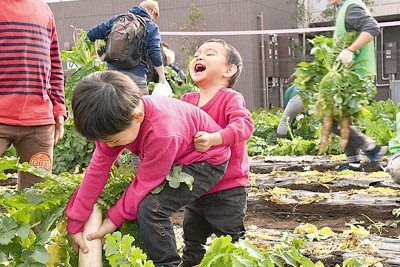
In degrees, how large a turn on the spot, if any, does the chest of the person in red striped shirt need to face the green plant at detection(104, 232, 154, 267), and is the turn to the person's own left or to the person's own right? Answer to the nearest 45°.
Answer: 0° — they already face it

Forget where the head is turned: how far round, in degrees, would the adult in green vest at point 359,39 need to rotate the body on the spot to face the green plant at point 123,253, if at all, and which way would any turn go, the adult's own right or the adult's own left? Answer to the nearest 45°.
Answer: approximately 90° to the adult's own left

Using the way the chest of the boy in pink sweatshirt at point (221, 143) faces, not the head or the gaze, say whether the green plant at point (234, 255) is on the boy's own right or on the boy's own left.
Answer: on the boy's own left

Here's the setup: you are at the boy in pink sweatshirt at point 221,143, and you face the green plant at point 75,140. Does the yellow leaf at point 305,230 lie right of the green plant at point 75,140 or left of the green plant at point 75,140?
right

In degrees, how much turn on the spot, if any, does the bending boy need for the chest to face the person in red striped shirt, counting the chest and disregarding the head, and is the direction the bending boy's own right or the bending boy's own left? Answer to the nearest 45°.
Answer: approximately 90° to the bending boy's own right

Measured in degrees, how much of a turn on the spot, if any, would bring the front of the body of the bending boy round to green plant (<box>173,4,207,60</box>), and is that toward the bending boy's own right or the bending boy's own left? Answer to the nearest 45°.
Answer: approximately 135° to the bending boy's own right

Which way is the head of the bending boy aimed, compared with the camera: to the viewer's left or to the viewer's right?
to the viewer's left

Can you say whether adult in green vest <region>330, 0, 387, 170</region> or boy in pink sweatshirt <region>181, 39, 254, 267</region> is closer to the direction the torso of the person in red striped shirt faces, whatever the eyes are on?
the boy in pink sweatshirt

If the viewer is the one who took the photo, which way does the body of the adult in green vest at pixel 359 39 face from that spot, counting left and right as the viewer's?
facing to the left of the viewer

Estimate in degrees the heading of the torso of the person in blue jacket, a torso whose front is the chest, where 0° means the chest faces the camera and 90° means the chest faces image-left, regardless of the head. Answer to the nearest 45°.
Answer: approximately 225°
